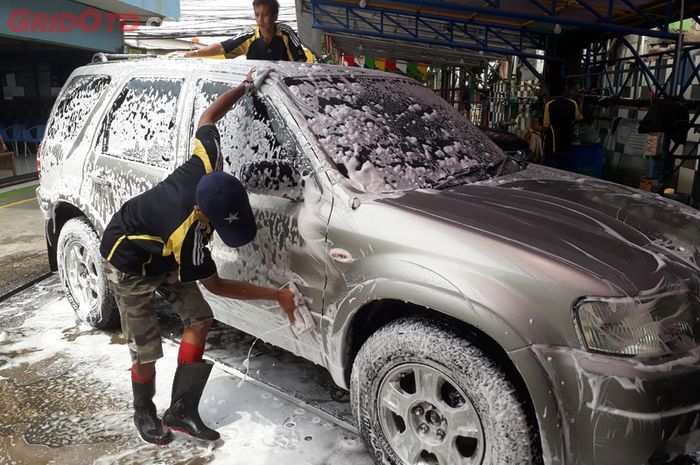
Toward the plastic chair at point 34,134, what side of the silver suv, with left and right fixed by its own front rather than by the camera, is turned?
back

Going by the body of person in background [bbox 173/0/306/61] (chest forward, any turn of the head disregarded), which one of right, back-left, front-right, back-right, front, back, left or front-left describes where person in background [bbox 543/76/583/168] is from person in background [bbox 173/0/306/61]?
back

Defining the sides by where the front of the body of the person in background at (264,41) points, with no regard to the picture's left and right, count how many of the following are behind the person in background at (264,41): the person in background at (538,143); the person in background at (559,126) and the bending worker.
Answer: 2

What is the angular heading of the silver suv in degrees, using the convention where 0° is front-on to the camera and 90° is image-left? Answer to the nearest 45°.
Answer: approximately 315°

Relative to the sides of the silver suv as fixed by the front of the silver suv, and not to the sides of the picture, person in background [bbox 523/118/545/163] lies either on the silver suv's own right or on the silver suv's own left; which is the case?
on the silver suv's own left

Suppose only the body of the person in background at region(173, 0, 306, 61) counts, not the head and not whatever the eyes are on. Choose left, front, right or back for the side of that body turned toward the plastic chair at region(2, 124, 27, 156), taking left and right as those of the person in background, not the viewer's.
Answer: right

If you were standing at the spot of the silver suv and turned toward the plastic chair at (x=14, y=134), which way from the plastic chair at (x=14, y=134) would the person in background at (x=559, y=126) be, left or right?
right

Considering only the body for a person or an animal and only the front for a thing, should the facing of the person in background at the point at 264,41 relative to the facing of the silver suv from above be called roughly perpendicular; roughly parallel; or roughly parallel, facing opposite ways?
roughly perpendicular

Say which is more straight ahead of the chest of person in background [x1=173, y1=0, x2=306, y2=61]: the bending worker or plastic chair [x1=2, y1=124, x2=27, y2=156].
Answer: the bending worker

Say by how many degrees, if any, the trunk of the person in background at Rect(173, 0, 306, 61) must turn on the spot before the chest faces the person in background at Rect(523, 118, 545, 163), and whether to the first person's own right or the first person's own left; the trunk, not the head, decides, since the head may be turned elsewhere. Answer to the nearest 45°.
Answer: approximately 180°

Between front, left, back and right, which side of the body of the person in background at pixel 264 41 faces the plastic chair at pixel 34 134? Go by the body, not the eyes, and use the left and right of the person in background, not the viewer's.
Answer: right

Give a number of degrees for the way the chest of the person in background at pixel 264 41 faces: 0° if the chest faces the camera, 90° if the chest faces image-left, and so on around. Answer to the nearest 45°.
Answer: approximately 45°

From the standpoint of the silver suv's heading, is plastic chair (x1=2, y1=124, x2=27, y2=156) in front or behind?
behind
